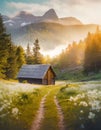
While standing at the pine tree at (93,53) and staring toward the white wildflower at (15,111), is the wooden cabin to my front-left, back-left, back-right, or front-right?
front-right

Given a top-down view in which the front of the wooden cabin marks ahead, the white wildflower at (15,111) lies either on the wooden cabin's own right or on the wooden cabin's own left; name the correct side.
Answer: on the wooden cabin's own right

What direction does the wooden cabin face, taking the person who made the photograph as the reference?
facing the viewer and to the right of the viewer

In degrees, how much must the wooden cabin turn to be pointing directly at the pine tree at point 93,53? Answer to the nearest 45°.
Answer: approximately 45° to its left
